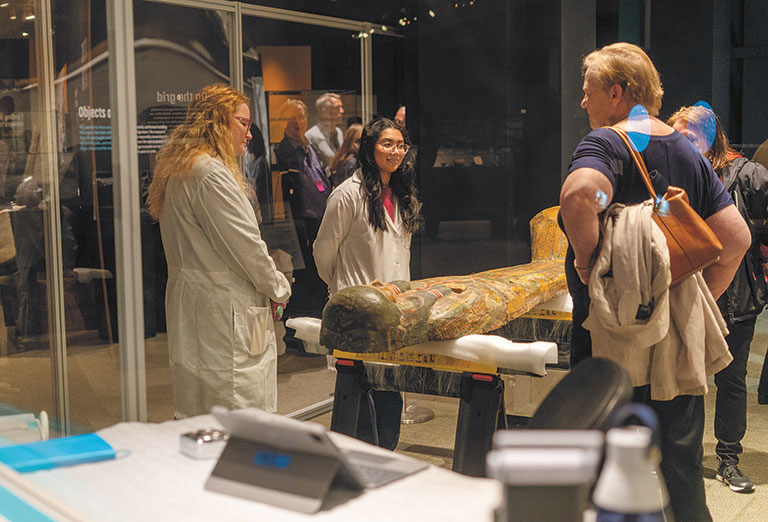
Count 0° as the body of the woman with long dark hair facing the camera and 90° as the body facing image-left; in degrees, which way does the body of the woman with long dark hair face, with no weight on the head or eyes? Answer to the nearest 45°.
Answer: approximately 315°

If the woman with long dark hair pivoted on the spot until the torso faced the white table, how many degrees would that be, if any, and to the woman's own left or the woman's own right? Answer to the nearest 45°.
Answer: approximately 45° to the woman's own right

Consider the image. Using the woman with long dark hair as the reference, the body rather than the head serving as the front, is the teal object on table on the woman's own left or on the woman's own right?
on the woman's own right

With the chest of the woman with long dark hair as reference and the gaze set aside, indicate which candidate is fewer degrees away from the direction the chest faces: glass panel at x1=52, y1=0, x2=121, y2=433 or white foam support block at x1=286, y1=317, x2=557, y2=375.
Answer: the white foam support block

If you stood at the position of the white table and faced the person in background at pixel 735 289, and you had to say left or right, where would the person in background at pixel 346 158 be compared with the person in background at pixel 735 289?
left

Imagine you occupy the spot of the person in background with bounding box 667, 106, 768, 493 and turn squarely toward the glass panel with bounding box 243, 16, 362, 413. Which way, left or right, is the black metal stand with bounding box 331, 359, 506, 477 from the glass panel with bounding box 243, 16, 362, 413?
left

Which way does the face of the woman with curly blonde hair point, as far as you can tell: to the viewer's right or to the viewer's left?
to the viewer's right

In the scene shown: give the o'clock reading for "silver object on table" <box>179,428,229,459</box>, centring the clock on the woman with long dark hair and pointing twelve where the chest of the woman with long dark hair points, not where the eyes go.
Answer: The silver object on table is roughly at 2 o'clock from the woman with long dark hair.
